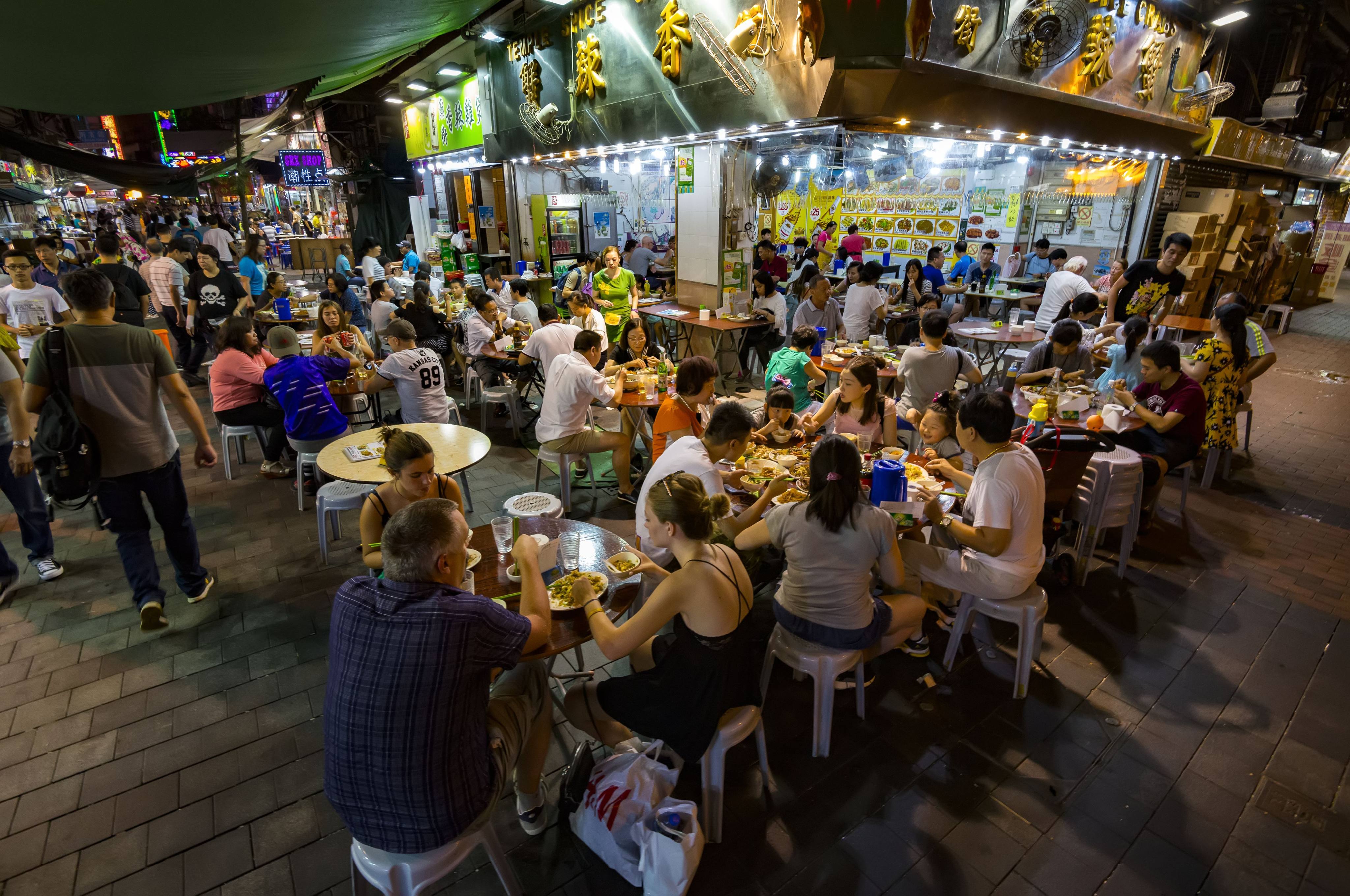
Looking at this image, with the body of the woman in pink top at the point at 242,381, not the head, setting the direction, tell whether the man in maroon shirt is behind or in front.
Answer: in front

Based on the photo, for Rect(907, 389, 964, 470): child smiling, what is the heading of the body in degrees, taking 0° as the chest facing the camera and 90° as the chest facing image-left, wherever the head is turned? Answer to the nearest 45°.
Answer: approximately 45°

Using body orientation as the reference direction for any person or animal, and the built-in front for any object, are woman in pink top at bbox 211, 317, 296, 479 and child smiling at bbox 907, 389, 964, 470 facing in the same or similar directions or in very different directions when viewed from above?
very different directions

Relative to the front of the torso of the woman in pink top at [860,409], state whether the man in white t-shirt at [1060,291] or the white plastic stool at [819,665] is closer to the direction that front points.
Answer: the white plastic stool

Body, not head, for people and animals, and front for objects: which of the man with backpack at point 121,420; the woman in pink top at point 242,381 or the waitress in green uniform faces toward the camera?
the waitress in green uniform

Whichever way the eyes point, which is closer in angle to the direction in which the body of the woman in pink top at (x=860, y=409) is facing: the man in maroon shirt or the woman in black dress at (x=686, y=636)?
the woman in black dress

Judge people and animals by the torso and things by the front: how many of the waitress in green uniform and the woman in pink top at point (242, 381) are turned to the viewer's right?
1

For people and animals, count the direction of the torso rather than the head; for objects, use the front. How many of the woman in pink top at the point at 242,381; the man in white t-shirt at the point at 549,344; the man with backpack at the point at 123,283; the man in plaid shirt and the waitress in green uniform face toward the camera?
1

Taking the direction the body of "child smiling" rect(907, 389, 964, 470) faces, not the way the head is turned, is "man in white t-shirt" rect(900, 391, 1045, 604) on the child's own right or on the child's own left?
on the child's own left

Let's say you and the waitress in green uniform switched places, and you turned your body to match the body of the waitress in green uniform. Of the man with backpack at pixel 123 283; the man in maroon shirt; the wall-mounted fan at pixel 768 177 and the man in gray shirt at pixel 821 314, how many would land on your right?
1

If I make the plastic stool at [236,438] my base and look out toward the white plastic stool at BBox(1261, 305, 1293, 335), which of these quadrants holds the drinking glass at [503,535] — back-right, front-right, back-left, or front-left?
front-right
